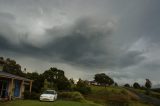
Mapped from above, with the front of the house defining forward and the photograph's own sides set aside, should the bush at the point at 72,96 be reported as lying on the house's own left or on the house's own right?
on the house's own left

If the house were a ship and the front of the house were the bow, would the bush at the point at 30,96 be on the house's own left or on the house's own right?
on the house's own left

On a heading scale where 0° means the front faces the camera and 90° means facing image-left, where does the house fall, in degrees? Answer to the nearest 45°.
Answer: approximately 315°
